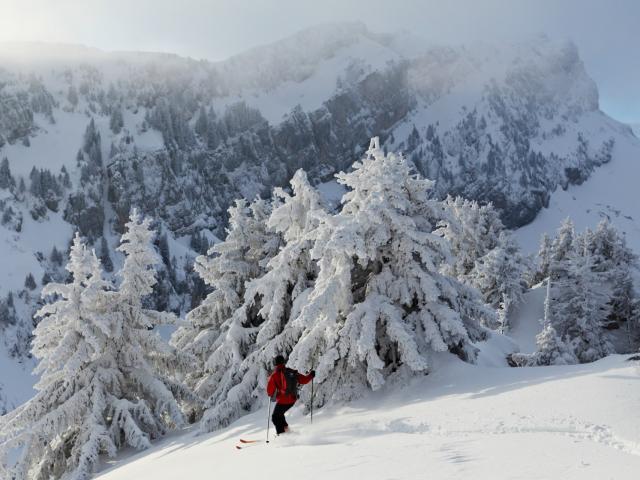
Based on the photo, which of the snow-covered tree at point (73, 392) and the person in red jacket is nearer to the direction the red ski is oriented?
the snow-covered tree

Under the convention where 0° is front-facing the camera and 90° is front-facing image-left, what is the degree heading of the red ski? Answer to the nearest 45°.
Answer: approximately 90°

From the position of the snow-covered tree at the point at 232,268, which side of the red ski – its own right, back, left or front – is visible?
right

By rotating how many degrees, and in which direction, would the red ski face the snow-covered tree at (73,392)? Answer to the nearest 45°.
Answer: approximately 45° to its right

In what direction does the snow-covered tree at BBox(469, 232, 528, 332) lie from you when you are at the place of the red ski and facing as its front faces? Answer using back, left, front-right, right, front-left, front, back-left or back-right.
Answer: back-right

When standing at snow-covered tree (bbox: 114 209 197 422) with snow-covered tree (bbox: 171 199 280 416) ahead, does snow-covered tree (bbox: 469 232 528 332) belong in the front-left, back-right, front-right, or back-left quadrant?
front-left
